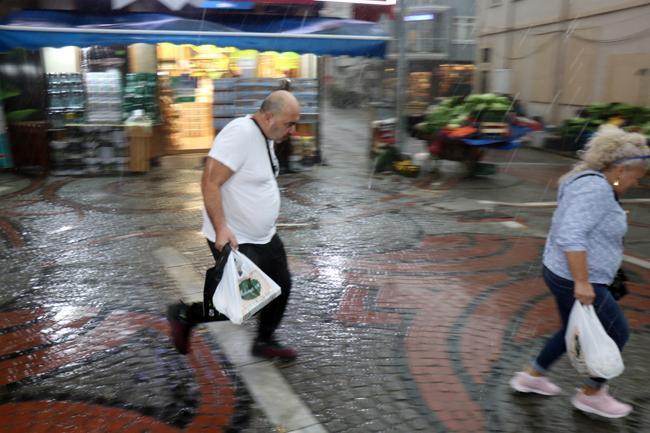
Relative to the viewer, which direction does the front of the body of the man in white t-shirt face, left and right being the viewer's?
facing to the right of the viewer

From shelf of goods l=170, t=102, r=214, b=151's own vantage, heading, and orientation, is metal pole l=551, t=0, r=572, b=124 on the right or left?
on its left

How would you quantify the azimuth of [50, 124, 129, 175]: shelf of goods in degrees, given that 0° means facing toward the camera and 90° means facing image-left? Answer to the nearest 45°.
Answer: approximately 0°
